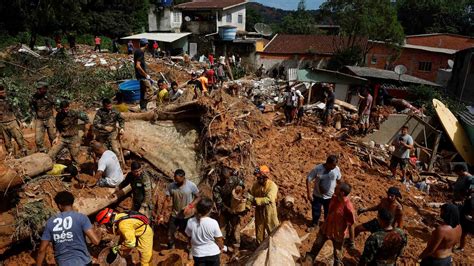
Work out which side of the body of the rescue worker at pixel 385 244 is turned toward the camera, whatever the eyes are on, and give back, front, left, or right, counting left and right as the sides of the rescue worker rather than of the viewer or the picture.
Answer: back

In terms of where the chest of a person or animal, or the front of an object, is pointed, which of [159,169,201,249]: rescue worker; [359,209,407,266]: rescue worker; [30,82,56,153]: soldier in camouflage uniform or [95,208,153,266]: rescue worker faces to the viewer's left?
[95,208,153,266]: rescue worker

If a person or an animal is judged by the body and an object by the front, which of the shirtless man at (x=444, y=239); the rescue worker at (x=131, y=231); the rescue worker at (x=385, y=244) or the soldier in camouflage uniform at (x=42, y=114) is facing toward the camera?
the soldier in camouflage uniform

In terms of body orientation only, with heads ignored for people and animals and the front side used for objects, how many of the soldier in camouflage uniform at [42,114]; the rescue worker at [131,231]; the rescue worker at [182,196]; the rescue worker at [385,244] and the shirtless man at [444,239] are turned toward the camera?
2

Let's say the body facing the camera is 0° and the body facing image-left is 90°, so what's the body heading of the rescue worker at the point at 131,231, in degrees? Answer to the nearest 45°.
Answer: approximately 90°

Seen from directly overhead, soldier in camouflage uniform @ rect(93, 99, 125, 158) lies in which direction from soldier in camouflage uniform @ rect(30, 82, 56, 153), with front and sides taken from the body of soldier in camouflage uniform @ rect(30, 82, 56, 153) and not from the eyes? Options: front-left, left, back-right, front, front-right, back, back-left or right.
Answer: front-left

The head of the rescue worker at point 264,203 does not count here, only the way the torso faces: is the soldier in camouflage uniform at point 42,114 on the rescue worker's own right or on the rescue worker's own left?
on the rescue worker's own right

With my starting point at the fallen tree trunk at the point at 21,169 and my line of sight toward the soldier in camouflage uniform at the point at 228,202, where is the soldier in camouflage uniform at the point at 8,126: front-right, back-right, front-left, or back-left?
back-left

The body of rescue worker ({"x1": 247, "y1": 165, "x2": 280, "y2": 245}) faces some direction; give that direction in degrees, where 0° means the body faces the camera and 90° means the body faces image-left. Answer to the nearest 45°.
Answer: approximately 45°

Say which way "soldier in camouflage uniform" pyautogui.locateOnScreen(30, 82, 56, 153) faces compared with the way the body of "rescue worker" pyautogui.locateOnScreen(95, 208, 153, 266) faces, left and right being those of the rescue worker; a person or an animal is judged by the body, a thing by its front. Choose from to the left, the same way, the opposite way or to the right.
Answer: to the left

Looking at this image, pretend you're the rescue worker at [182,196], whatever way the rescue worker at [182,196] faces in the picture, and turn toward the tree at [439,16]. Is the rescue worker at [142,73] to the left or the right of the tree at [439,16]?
left

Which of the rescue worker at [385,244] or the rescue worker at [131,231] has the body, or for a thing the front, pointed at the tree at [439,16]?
the rescue worker at [385,244]

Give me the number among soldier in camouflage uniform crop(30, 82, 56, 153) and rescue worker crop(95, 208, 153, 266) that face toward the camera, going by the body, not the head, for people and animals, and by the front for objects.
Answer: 1

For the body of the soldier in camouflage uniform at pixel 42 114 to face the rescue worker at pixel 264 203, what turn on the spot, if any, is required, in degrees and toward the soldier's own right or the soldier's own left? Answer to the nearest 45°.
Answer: approximately 45° to the soldier's own left

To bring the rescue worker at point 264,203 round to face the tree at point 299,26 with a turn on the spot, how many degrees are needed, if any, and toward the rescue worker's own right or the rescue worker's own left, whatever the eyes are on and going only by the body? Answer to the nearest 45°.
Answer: approximately 135° to the rescue worker's own right
